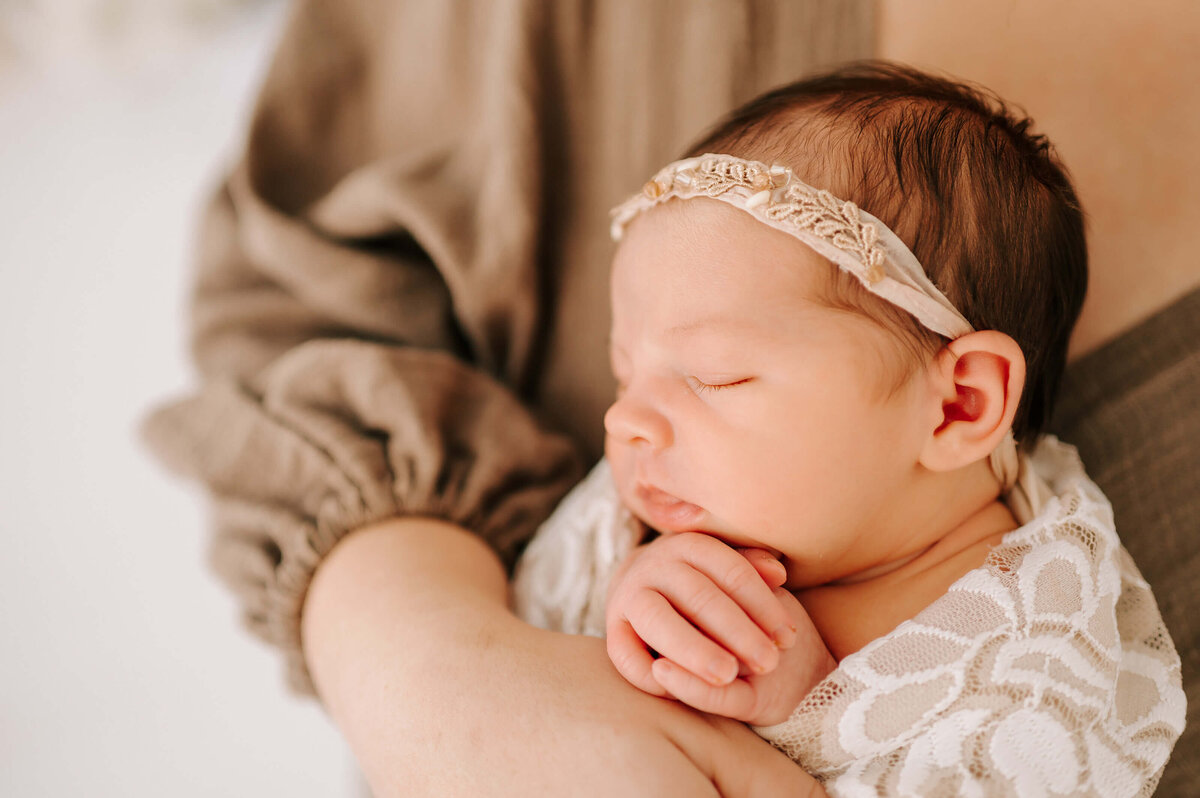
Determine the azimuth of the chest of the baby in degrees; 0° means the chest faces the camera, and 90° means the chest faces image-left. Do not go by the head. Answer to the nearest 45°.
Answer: approximately 45°
